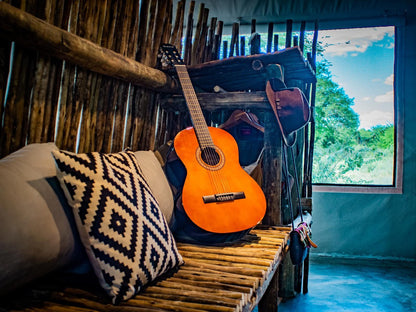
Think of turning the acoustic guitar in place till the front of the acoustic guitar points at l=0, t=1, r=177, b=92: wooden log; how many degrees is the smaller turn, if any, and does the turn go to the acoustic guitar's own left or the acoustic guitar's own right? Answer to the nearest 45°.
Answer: approximately 45° to the acoustic guitar's own right

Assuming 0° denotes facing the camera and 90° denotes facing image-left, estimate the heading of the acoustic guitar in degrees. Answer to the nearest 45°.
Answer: approximately 0°

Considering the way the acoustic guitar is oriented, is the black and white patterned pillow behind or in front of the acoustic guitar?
in front

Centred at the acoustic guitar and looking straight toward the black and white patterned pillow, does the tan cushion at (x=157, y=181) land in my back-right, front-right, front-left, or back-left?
front-right

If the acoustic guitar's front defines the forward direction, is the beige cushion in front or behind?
in front

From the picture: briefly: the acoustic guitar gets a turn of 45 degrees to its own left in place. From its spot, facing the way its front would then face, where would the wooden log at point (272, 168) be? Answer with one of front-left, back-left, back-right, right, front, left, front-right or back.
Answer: left
